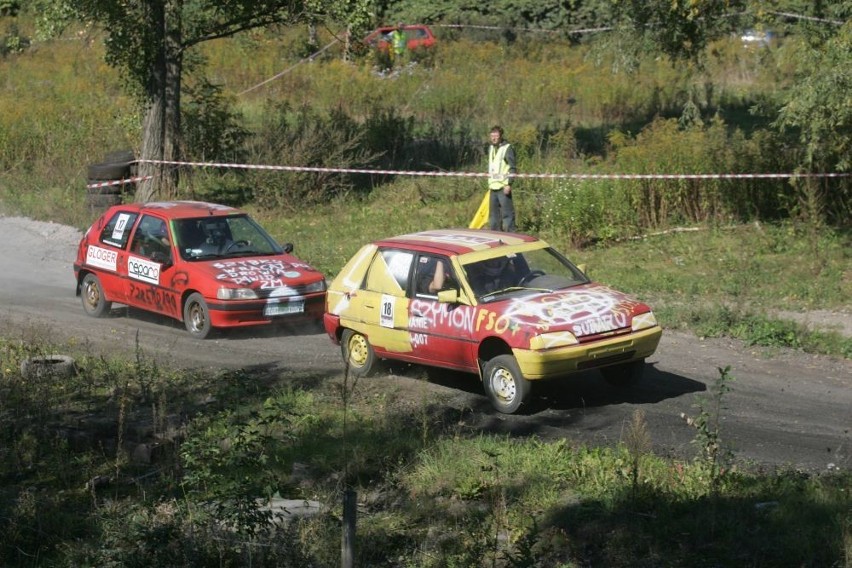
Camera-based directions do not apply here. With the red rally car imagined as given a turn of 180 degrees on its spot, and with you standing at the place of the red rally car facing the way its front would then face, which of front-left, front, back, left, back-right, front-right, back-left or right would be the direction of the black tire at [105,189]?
front-right

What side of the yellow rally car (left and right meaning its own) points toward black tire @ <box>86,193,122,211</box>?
back

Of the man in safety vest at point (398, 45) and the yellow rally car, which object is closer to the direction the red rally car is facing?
the yellow rally car

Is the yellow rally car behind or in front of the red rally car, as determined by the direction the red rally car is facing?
in front

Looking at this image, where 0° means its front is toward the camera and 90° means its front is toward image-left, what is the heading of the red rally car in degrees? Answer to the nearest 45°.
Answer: approximately 315°

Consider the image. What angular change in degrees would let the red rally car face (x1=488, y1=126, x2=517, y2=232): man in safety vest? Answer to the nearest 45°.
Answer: approximately 90° to its left

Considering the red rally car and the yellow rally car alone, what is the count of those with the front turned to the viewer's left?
0

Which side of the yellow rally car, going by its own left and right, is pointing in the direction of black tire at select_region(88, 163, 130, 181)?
back

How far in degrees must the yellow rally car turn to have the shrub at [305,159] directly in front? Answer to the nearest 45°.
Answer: approximately 135° to its left

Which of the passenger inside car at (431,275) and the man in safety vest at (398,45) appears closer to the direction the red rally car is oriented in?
the passenger inside car

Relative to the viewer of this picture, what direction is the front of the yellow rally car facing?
facing the viewer and to the right of the viewer

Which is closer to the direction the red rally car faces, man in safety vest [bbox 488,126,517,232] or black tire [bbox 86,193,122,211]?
the man in safety vest

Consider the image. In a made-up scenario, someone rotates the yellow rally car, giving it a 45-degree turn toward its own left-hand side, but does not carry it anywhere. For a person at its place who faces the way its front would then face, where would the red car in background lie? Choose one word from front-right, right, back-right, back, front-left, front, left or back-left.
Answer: left

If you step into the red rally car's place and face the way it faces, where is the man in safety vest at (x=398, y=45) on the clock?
The man in safety vest is roughly at 8 o'clock from the red rally car.

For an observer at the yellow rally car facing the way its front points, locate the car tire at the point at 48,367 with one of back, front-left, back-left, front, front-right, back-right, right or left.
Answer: back-right

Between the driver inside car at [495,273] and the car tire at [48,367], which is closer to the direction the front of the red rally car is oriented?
the driver inside car
